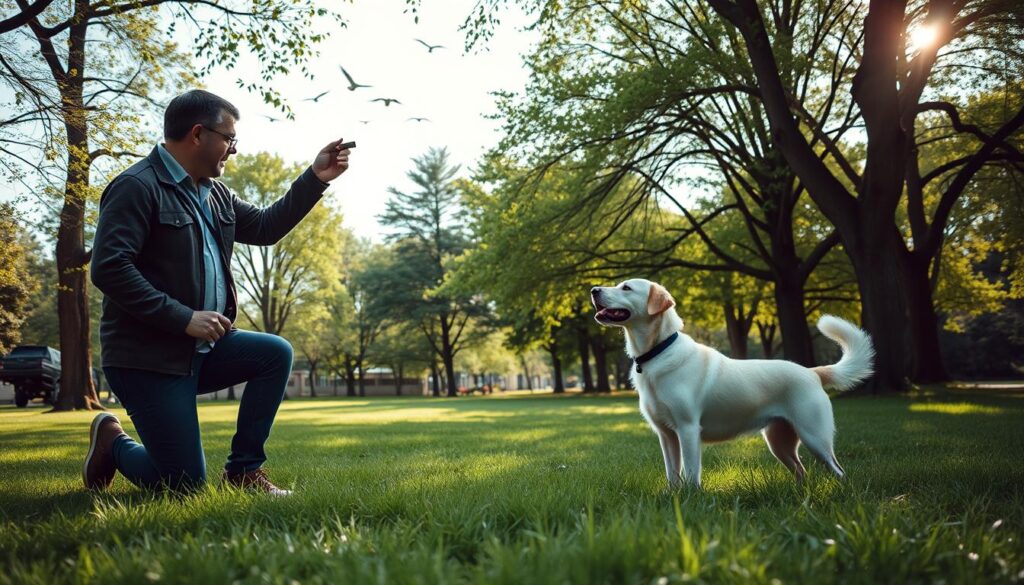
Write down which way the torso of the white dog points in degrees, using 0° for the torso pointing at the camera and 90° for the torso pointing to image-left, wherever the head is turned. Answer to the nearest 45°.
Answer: approximately 90°

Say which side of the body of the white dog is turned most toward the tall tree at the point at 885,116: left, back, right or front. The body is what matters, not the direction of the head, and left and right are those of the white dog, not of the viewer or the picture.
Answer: right

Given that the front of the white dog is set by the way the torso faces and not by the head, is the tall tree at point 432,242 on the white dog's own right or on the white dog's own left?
on the white dog's own right

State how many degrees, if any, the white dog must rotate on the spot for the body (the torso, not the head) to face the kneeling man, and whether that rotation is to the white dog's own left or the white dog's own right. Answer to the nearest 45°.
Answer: approximately 45° to the white dog's own left

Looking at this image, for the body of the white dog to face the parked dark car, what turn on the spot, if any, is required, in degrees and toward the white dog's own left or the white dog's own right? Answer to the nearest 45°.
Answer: approximately 45° to the white dog's own right

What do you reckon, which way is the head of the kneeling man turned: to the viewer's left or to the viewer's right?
to the viewer's right

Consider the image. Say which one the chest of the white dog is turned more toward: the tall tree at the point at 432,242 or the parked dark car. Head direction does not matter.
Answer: the parked dark car

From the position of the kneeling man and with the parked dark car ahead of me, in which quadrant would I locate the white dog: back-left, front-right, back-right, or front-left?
back-right
